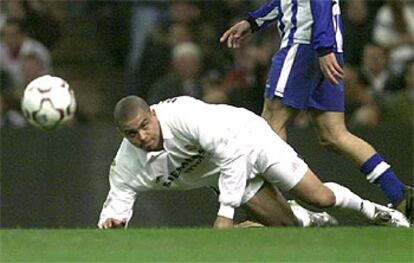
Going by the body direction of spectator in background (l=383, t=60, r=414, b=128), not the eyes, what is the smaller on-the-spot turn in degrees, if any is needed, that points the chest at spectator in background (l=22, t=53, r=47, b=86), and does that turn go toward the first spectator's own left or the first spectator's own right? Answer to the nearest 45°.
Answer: approximately 90° to the first spectator's own right

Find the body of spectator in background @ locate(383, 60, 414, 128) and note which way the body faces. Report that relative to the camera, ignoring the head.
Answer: toward the camera

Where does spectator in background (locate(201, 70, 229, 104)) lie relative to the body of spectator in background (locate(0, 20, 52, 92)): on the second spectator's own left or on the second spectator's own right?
on the second spectator's own left

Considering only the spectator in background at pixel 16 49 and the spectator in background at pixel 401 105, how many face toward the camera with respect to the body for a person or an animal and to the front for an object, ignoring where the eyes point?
2

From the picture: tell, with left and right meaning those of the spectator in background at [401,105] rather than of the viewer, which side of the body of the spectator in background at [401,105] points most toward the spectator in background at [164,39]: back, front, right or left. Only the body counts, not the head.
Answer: right

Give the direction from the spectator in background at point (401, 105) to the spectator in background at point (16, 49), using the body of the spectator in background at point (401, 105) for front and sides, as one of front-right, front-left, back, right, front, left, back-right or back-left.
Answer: right

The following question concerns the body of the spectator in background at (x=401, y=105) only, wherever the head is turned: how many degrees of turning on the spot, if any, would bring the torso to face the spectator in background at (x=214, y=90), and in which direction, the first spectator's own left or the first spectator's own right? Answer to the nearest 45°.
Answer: approximately 90° to the first spectator's own right

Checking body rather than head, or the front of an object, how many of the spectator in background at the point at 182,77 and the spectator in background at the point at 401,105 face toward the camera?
2

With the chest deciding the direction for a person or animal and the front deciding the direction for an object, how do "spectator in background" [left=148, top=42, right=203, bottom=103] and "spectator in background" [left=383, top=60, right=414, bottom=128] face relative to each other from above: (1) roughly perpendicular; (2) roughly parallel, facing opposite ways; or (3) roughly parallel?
roughly parallel

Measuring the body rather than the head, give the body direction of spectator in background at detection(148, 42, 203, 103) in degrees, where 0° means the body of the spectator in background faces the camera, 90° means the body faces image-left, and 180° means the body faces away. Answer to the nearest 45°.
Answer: approximately 0°

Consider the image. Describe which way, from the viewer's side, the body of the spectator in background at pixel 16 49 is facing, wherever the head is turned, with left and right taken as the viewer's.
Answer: facing the viewer

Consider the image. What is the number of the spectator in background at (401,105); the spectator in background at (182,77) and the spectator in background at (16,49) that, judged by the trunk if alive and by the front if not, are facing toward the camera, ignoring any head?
3

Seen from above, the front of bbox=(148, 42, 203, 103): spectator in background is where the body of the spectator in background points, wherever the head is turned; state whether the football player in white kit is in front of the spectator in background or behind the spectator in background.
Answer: in front

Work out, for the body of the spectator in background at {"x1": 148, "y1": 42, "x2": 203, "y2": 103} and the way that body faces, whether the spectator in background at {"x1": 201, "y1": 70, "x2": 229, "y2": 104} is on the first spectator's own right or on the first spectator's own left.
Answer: on the first spectator's own left
